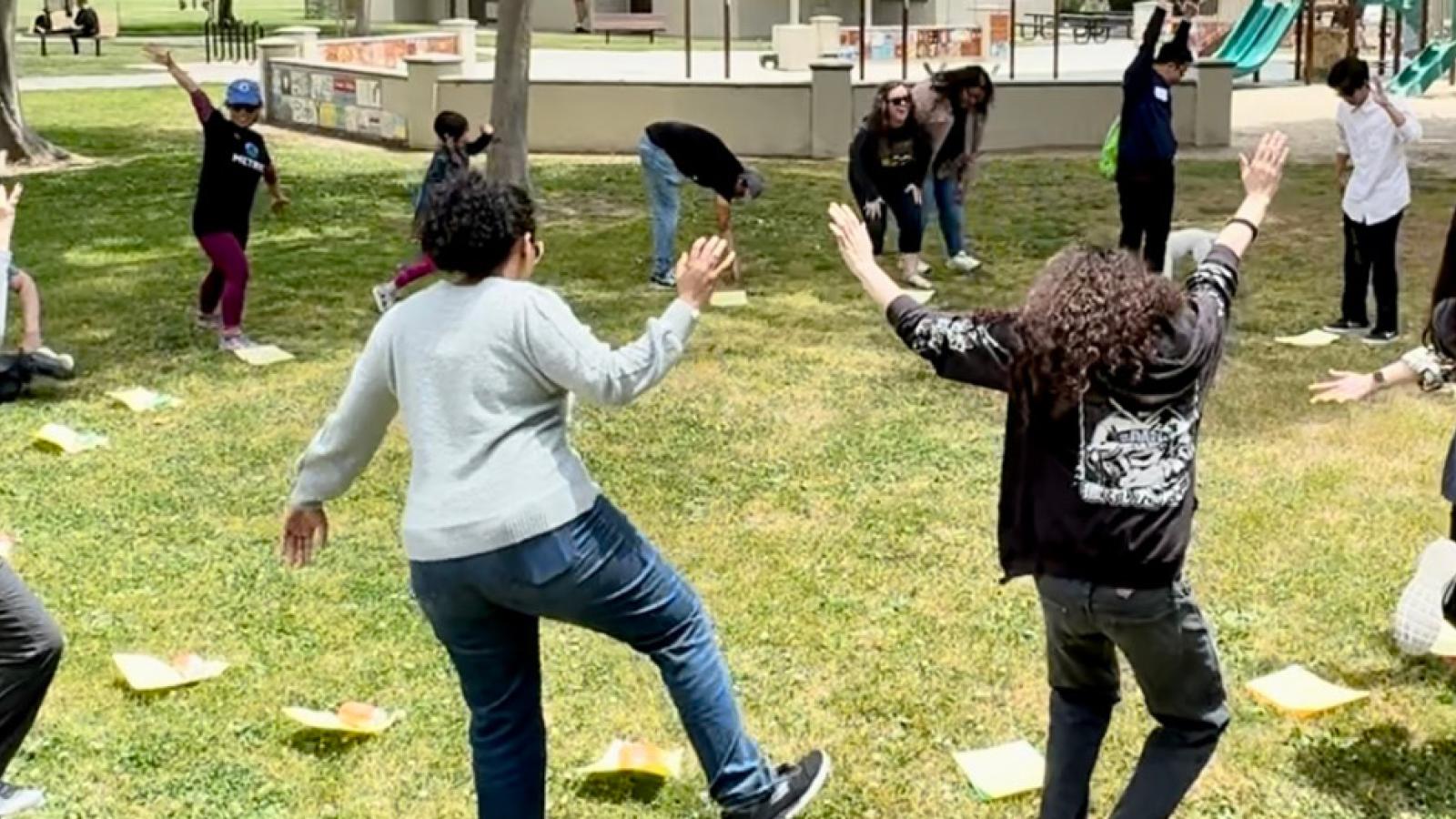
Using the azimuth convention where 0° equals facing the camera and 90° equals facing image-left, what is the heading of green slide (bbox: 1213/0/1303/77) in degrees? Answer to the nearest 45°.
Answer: approximately 45°

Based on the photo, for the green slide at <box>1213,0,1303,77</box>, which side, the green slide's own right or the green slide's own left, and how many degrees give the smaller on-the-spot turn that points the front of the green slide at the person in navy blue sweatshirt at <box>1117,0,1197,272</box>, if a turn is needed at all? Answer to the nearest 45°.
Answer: approximately 45° to the green slide's own left

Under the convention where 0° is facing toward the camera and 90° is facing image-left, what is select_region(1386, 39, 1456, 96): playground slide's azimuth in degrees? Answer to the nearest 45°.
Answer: approximately 45°

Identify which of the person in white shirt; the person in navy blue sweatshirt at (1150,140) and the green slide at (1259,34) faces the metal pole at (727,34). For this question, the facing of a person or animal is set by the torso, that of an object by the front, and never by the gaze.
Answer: the green slide

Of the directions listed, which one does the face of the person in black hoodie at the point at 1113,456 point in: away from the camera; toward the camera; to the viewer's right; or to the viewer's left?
away from the camera

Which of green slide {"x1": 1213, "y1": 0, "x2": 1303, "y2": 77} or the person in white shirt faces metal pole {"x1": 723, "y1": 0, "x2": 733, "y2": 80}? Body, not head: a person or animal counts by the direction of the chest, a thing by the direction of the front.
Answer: the green slide

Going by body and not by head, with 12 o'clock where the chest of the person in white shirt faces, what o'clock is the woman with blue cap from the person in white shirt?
The woman with blue cap is roughly at 1 o'clock from the person in white shirt.

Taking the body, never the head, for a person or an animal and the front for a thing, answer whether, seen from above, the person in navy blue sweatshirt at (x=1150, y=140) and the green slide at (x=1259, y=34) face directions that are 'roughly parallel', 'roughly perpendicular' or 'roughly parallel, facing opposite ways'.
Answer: roughly perpendicular

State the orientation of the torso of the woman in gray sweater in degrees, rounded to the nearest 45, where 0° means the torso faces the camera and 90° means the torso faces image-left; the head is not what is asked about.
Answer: approximately 225°

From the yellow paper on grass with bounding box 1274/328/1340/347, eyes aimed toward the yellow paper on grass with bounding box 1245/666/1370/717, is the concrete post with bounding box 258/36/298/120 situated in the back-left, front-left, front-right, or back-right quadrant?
back-right

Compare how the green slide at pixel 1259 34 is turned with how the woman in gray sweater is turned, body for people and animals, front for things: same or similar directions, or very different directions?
very different directions
